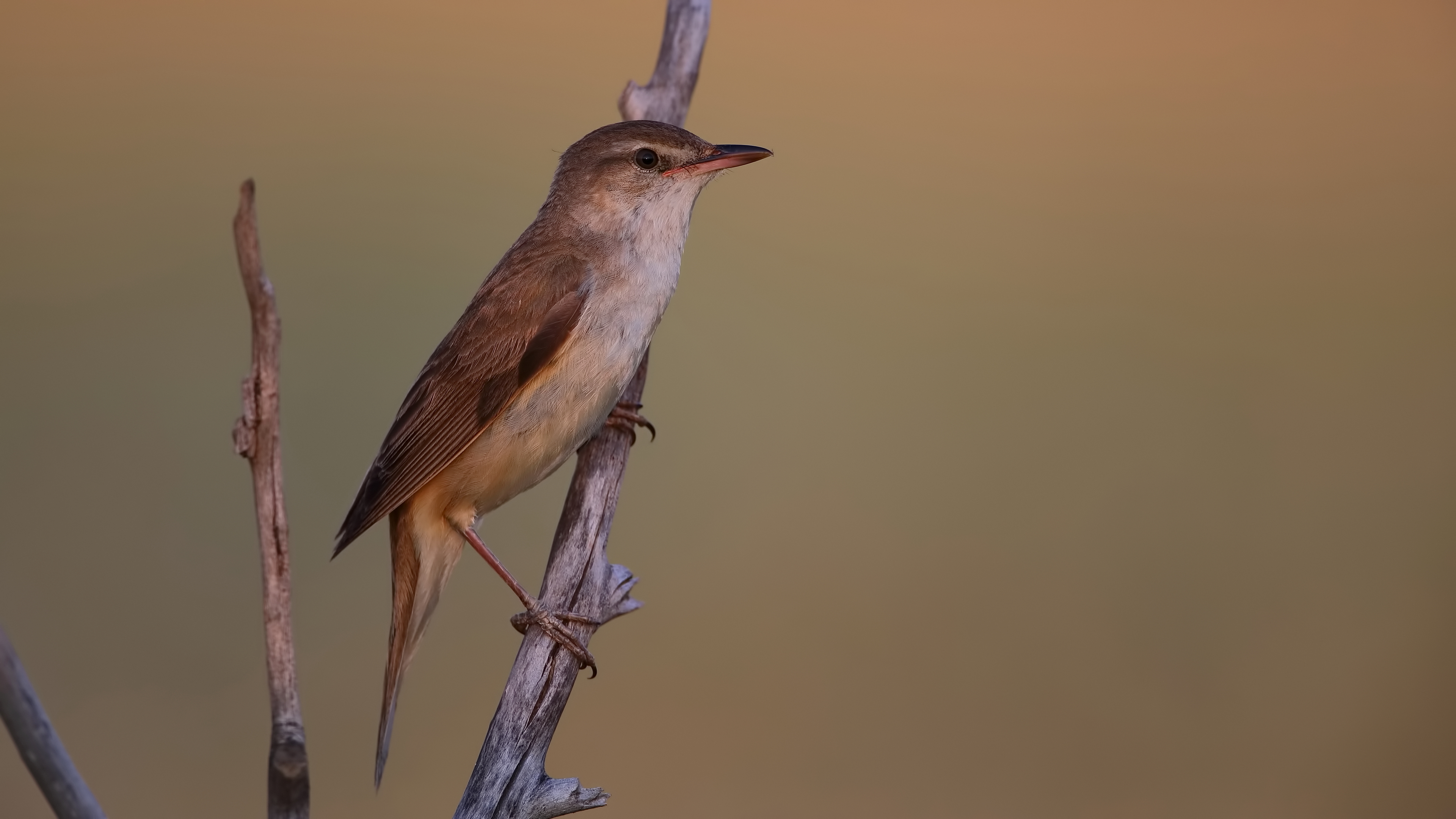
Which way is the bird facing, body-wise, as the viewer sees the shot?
to the viewer's right
